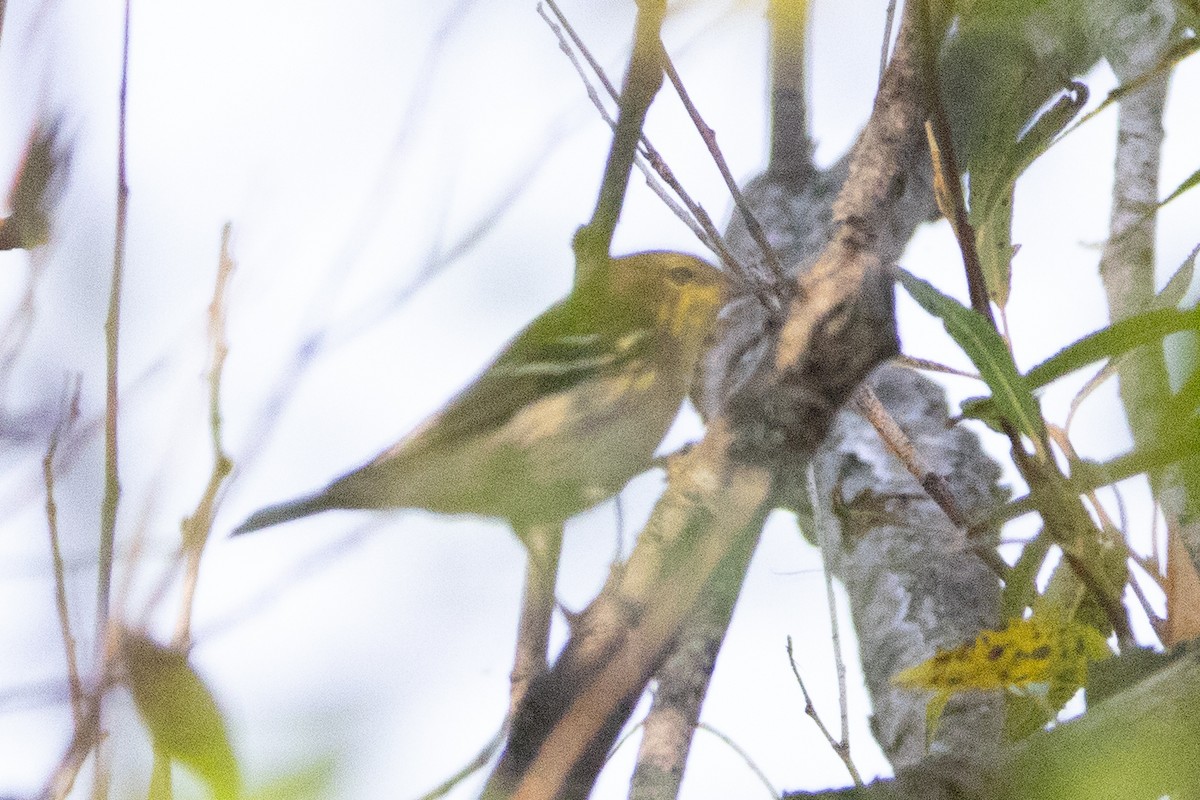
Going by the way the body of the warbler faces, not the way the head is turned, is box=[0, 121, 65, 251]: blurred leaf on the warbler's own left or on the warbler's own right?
on the warbler's own right

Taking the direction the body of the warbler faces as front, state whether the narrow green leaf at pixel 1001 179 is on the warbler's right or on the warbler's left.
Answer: on the warbler's right

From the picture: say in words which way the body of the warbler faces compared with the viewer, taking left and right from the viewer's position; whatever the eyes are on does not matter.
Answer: facing to the right of the viewer

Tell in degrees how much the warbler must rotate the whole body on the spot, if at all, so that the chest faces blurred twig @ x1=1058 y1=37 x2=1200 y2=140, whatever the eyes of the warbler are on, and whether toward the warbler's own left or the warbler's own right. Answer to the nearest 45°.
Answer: approximately 45° to the warbler's own right

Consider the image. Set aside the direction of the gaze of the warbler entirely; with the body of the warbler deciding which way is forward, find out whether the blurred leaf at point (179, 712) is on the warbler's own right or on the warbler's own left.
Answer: on the warbler's own right

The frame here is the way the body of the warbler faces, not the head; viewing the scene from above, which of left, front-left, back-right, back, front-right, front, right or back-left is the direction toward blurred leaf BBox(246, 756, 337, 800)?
right
